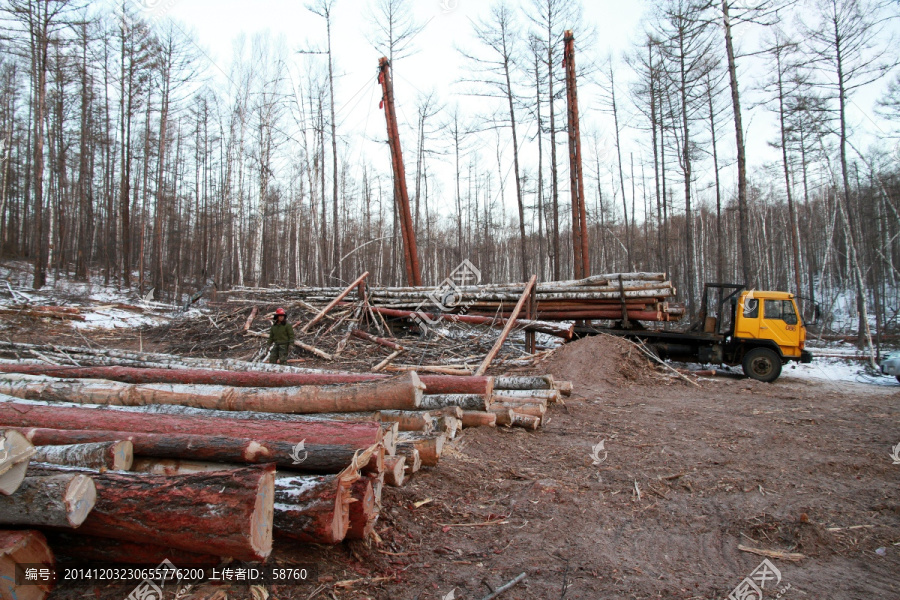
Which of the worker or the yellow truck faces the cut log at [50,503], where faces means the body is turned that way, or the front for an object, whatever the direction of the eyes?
the worker

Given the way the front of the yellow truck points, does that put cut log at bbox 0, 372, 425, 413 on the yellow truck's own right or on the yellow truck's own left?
on the yellow truck's own right

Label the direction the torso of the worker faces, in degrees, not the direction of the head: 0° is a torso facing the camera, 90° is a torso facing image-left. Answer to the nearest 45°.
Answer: approximately 0°

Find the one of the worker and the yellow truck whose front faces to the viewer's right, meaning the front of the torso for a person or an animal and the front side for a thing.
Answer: the yellow truck

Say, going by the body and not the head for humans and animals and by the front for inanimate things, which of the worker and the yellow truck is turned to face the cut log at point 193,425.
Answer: the worker

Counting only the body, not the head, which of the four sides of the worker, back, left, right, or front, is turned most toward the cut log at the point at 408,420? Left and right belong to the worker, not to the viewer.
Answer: front

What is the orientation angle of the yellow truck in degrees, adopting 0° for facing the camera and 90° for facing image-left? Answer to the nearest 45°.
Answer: approximately 270°

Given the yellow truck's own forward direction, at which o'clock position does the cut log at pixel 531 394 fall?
The cut log is roughly at 4 o'clock from the yellow truck.

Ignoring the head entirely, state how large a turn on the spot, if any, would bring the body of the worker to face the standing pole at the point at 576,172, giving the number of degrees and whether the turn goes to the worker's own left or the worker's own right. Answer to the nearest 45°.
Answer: approximately 90° to the worker's own left

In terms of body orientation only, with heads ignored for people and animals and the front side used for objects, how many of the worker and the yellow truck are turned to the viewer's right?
1

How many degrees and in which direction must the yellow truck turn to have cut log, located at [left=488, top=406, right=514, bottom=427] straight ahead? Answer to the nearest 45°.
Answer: approximately 90° to its right
